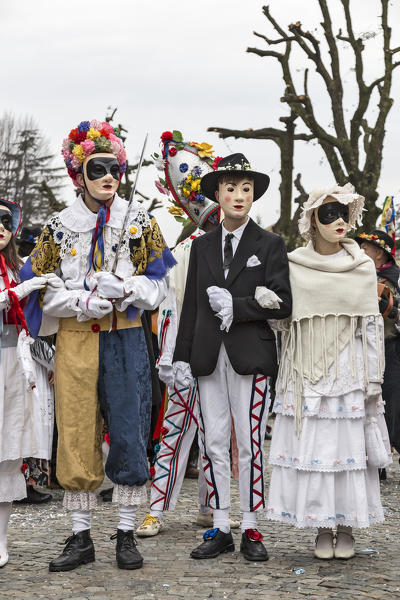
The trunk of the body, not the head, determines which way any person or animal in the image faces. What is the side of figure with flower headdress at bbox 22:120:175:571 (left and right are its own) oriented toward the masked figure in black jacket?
left

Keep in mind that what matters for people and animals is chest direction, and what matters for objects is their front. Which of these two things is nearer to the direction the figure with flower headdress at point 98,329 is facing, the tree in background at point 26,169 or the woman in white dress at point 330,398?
the woman in white dress

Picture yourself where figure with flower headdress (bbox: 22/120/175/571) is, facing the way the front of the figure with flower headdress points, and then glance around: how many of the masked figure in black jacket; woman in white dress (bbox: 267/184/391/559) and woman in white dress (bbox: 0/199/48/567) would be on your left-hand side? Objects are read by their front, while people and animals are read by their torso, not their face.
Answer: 2

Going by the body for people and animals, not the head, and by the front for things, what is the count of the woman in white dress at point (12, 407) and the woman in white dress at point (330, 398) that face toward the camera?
2

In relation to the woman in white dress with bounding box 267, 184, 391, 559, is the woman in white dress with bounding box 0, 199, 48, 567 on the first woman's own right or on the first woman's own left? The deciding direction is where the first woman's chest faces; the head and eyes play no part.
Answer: on the first woman's own right

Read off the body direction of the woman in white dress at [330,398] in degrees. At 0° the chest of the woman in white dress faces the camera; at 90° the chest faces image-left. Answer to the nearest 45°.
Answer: approximately 0°
